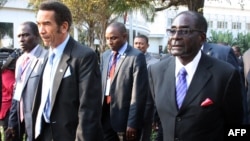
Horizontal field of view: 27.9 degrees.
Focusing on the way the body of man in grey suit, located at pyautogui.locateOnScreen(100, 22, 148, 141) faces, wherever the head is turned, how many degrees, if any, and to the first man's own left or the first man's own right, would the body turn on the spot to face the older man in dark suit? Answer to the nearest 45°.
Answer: approximately 45° to the first man's own left

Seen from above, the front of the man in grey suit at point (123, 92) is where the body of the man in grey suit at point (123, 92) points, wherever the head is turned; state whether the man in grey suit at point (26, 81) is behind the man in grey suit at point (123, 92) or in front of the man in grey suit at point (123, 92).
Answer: in front

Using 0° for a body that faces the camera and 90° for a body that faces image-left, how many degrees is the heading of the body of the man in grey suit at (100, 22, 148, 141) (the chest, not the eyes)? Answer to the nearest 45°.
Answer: approximately 45°

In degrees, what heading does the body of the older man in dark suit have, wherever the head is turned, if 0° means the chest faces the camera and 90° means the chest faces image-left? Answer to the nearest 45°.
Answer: approximately 45°
